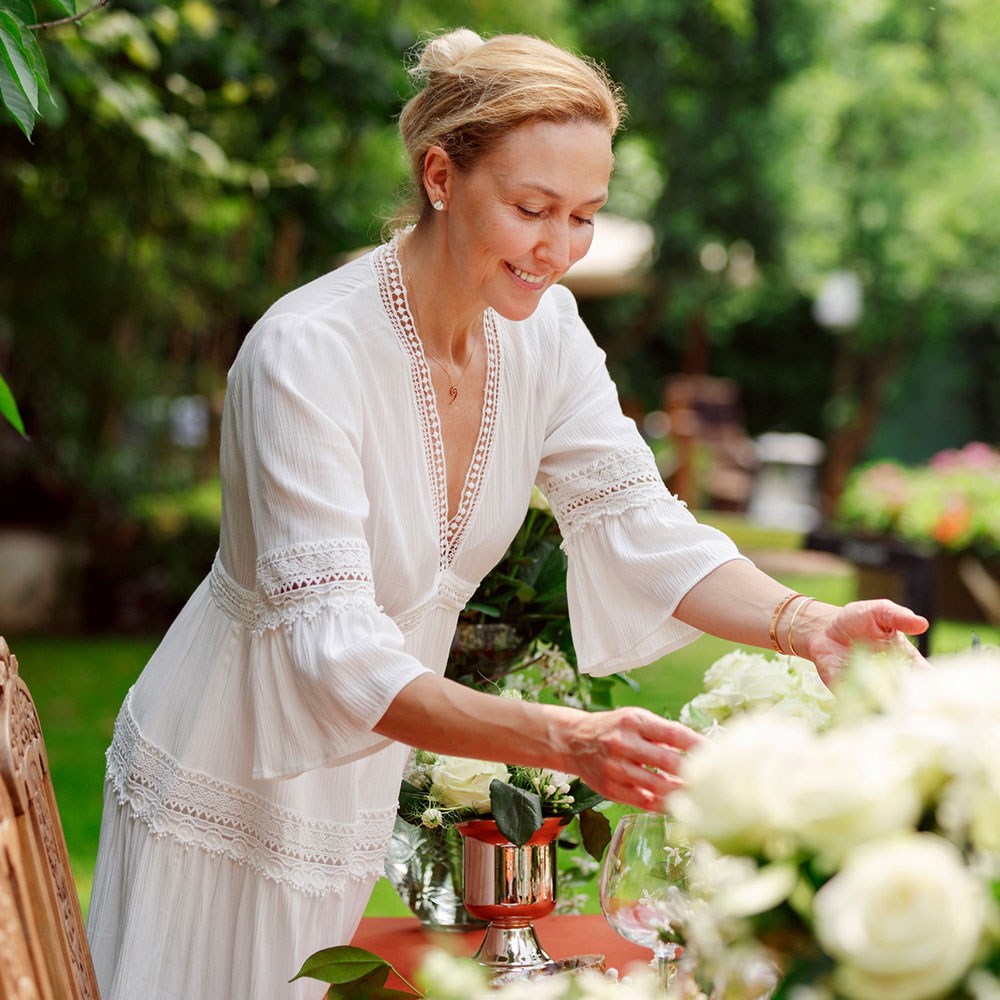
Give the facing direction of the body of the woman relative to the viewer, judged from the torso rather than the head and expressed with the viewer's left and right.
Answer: facing the viewer and to the right of the viewer

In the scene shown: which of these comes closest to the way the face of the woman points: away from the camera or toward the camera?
toward the camera

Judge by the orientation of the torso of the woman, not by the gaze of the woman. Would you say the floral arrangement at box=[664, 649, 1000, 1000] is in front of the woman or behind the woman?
in front

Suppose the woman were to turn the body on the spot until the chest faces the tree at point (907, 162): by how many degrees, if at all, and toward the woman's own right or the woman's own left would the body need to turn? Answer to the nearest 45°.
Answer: approximately 135° to the woman's own left
